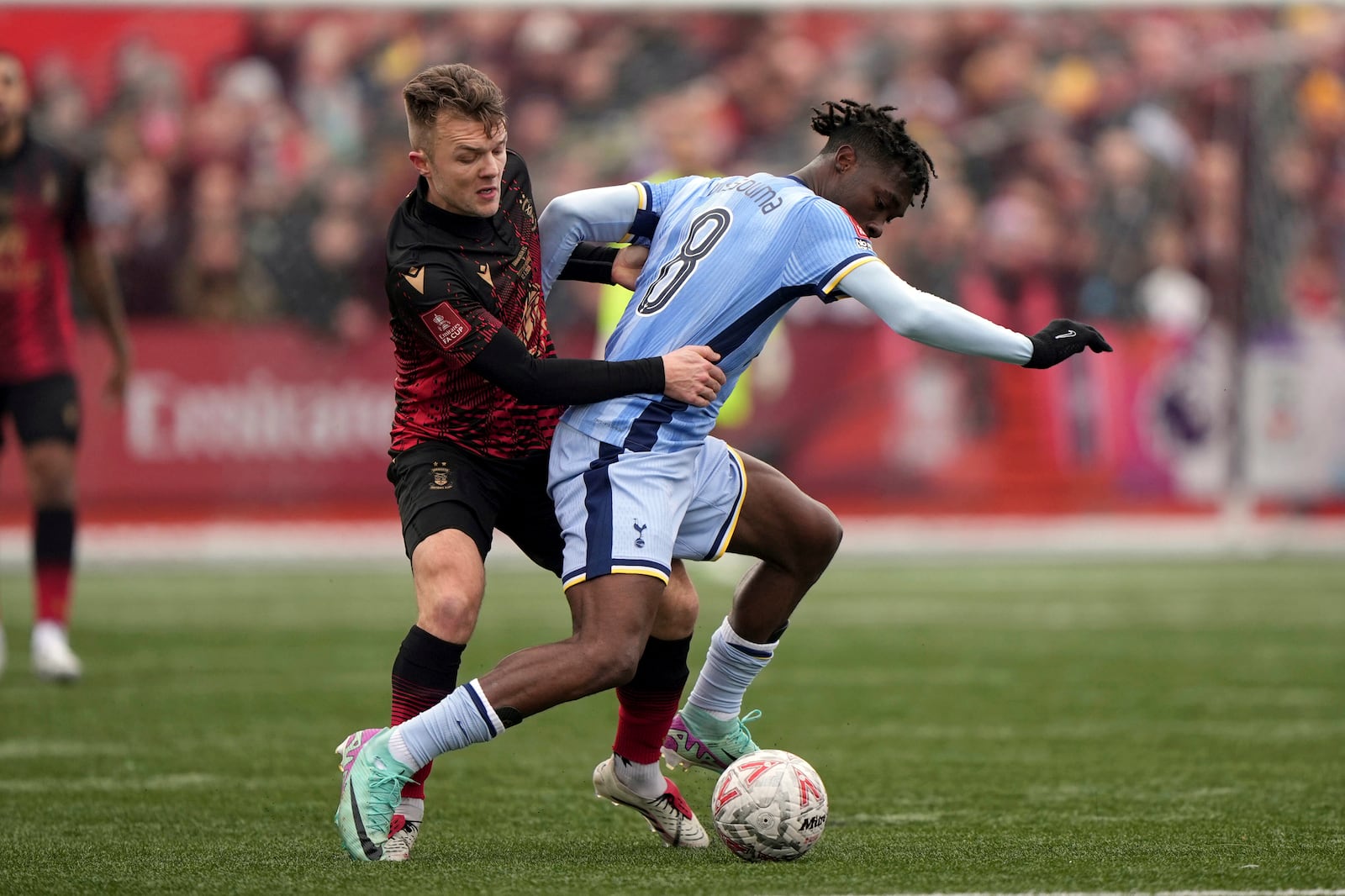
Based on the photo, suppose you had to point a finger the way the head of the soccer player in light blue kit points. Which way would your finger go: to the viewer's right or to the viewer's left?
to the viewer's right

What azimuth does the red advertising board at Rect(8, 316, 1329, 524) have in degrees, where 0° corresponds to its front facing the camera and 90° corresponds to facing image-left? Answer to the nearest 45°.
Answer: approximately 0°

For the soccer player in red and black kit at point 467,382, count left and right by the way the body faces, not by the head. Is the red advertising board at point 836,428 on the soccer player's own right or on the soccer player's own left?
on the soccer player's own left

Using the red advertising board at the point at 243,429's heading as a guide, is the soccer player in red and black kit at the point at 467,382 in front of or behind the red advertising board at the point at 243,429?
in front

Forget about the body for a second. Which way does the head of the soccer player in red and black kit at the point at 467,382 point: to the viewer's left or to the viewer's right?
to the viewer's right

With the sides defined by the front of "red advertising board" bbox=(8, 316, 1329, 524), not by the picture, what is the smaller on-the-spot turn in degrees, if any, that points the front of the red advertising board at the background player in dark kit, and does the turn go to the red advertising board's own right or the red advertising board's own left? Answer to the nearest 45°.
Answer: approximately 45° to the red advertising board's own right

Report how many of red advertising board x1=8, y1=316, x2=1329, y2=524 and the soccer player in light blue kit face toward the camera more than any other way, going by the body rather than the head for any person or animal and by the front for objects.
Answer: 1

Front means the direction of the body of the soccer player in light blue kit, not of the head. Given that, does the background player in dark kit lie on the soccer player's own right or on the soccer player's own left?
on the soccer player's own left

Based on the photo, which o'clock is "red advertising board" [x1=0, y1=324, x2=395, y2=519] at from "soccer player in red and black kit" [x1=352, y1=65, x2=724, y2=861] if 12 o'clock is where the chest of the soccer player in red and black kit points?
The red advertising board is roughly at 7 o'clock from the soccer player in red and black kit.

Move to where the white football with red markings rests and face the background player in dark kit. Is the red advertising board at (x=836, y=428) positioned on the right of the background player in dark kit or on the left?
right

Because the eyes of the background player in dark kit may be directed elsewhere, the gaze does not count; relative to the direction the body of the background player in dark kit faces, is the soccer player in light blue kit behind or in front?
in front

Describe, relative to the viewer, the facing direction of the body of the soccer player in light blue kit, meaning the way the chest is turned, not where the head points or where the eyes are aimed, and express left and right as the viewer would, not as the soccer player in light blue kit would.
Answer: facing to the right of the viewer
